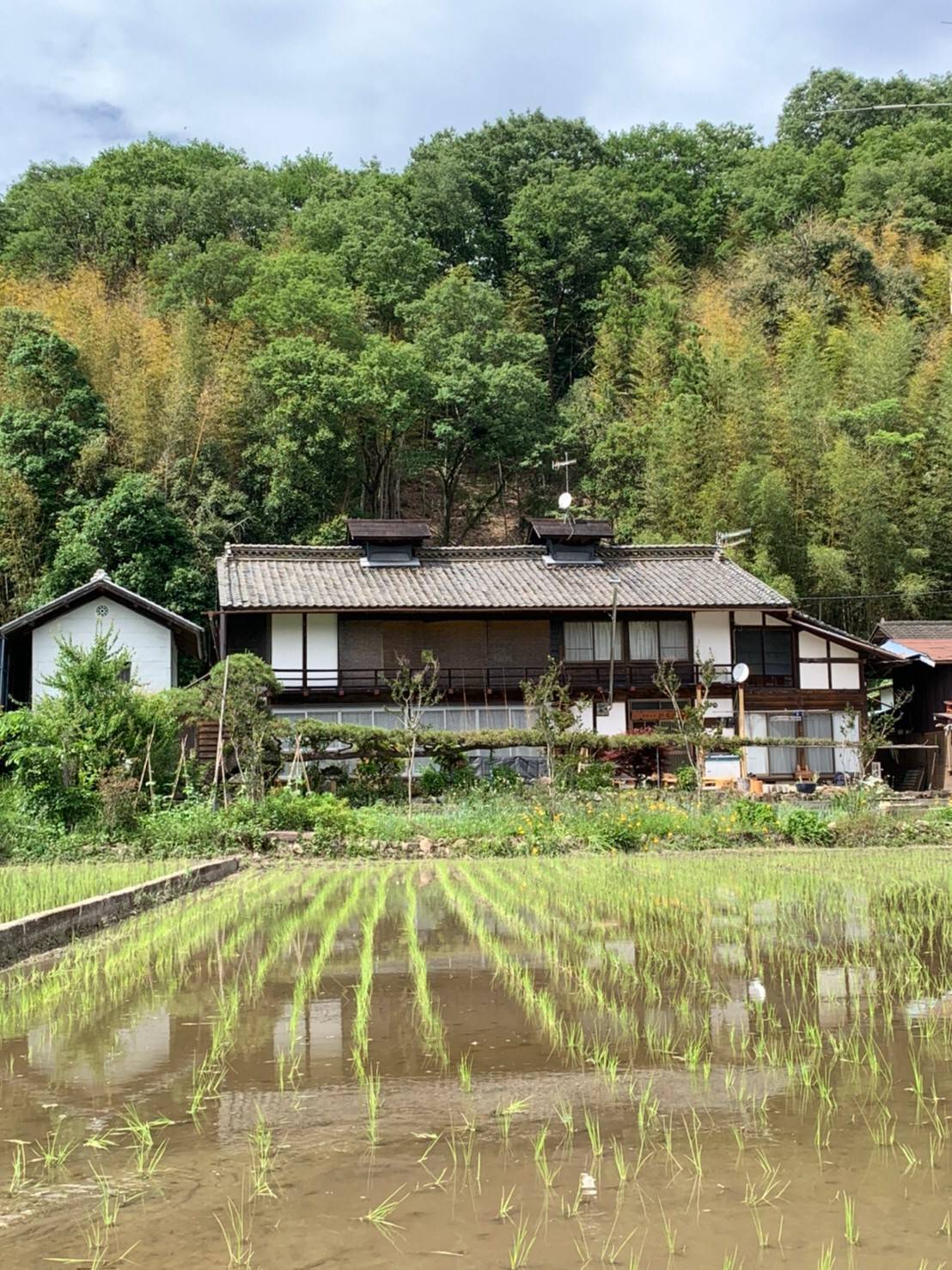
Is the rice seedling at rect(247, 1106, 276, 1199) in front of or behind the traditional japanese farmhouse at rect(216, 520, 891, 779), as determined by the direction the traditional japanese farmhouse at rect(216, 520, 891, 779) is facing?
in front

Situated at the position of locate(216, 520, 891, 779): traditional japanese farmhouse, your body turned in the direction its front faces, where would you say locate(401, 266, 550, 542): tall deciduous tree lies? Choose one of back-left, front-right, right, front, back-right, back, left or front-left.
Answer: back

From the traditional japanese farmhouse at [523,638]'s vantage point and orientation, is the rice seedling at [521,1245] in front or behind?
in front

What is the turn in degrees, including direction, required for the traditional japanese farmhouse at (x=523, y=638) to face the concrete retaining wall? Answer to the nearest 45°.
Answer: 0° — it already faces it

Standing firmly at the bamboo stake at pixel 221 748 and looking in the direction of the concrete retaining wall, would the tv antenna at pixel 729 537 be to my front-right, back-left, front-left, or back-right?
back-left

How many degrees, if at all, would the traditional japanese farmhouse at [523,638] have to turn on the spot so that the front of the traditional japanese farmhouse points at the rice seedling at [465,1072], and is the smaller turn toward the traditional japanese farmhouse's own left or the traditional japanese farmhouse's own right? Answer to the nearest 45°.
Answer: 0° — it already faces it

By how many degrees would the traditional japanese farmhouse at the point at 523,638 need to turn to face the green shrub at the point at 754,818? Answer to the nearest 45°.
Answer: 0° — it already faces it

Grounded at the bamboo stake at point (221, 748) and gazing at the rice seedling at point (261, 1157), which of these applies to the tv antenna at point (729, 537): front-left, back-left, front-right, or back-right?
back-left

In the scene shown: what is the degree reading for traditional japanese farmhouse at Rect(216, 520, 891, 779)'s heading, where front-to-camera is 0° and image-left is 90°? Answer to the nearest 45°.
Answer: approximately 0°

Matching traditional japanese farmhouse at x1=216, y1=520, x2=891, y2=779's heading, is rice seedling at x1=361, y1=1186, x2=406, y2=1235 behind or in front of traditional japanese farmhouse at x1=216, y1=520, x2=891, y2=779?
in front
